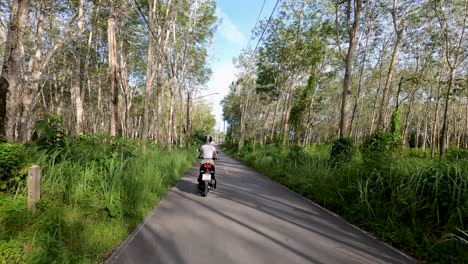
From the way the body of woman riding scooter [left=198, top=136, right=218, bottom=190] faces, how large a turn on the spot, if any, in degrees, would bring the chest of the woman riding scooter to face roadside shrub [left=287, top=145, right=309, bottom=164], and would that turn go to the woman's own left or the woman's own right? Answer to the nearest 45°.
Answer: approximately 45° to the woman's own right

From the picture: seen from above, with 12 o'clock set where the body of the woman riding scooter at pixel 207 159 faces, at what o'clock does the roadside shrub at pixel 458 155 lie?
The roadside shrub is roughly at 3 o'clock from the woman riding scooter.

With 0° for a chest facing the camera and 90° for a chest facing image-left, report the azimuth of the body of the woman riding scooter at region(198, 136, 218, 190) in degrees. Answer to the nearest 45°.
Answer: approximately 180°

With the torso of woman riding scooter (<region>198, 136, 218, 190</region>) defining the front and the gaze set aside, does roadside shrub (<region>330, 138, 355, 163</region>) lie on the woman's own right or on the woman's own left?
on the woman's own right

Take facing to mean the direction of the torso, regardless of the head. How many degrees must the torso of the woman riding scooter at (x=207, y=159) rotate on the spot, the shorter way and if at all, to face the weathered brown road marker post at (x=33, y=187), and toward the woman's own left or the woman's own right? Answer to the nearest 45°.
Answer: approximately 135° to the woman's own left
